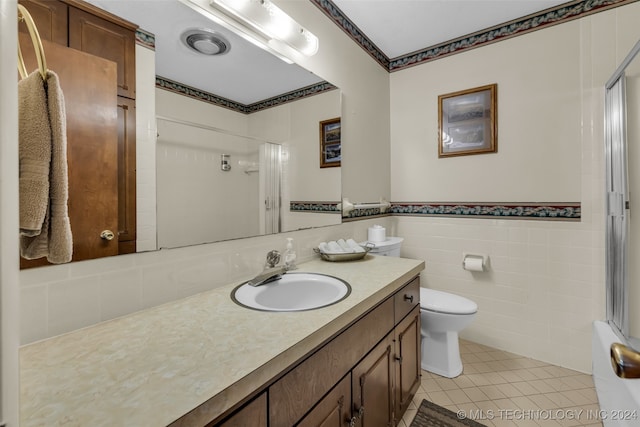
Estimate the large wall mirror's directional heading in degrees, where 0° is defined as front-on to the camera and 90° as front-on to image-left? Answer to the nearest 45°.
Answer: approximately 315°

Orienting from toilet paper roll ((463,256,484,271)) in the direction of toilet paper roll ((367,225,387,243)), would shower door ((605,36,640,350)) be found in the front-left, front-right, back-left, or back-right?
back-left

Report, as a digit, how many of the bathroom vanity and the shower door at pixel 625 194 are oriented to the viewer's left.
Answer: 1

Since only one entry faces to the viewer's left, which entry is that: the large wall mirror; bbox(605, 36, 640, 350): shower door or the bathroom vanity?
the shower door

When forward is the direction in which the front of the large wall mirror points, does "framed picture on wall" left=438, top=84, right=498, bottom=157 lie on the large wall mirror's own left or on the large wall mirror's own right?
on the large wall mirror's own left

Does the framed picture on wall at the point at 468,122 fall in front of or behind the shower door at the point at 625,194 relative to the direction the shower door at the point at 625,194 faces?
in front

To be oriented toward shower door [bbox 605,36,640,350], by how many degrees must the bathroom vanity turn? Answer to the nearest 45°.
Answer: approximately 45° to its left

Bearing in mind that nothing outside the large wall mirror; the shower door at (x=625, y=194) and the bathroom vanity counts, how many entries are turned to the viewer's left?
1

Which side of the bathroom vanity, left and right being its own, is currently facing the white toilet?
left

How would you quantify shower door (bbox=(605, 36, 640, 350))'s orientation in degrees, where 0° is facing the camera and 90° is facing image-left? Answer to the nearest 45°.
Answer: approximately 90°

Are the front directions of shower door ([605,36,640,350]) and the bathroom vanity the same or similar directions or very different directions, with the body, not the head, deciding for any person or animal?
very different directions

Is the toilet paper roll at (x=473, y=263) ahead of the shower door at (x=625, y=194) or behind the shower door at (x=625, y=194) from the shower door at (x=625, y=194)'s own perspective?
ahead

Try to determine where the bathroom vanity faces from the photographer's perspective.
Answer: facing the viewer and to the right of the viewer

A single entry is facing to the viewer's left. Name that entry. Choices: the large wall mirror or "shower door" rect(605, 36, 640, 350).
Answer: the shower door

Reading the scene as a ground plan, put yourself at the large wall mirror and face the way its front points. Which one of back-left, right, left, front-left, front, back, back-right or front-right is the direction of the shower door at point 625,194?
front-left

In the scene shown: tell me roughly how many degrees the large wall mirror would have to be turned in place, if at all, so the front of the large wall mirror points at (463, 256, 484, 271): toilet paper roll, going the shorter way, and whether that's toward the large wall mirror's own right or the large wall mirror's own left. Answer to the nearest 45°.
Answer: approximately 45° to the large wall mirror's own left

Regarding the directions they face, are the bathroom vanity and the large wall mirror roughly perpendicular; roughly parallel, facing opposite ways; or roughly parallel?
roughly parallel
